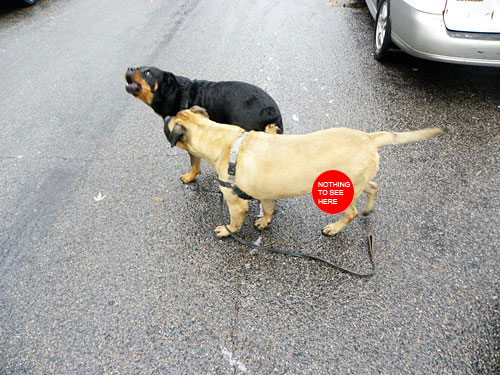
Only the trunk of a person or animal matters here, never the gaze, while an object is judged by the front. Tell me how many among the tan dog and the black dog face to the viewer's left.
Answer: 2

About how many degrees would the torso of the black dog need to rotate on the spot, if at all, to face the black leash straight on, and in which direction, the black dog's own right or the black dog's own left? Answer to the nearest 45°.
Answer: approximately 90° to the black dog's own left

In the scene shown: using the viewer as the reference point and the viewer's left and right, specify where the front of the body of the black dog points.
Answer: facing to the left of the viewer

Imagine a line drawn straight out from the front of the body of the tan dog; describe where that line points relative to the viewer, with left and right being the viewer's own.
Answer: facing to the left of the viewer

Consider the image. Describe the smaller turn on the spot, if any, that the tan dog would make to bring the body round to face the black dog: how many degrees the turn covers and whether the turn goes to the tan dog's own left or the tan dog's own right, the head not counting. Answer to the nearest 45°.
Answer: approximately 45° to the tan dog's own right

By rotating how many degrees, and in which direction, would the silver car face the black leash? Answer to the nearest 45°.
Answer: approximately 135° to its left

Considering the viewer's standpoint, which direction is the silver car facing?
facing away from the viewer and to the left of the viewer

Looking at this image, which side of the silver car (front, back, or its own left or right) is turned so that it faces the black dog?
back

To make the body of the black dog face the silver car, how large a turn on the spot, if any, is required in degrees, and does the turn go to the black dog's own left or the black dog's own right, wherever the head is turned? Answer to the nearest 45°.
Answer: approximately 180°
